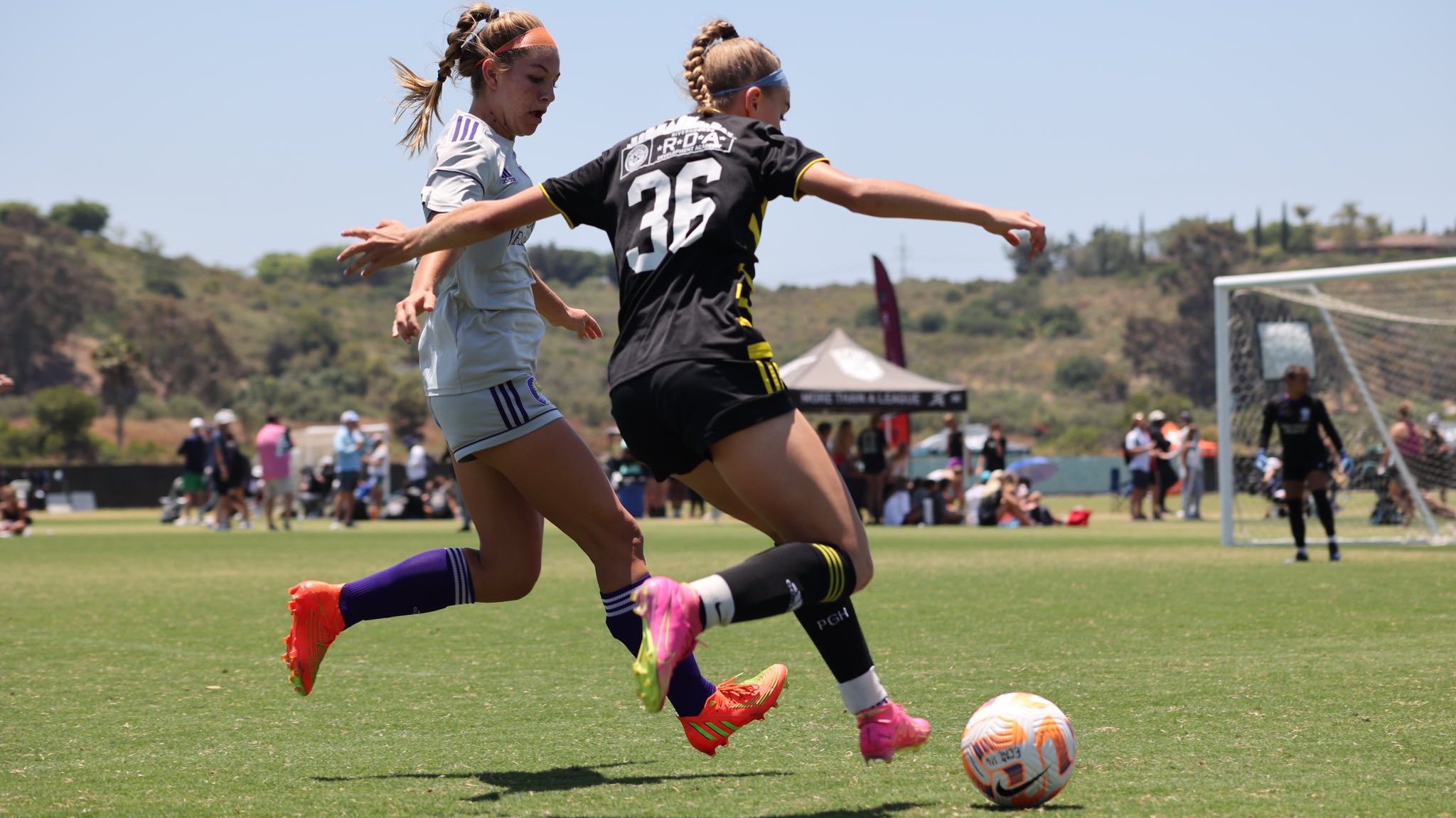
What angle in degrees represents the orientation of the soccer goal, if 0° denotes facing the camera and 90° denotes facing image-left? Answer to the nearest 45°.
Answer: approximately 45°

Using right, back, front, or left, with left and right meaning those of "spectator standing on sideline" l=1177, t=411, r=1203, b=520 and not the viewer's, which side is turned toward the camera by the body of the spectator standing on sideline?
left

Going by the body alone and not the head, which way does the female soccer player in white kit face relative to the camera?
to the viewer's right

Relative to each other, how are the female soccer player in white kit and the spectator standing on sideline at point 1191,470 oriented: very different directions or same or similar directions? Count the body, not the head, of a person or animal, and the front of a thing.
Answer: very different directions

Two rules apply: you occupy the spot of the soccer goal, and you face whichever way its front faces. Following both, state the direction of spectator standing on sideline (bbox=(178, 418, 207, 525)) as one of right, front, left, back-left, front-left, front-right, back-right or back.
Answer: front-right

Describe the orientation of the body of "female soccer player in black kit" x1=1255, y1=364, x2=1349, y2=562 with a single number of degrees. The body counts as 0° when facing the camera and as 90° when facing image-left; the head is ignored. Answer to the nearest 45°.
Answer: approximately 0°

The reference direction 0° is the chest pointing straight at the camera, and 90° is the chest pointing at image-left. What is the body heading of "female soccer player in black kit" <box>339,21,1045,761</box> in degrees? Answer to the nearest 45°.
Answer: approximately 225°

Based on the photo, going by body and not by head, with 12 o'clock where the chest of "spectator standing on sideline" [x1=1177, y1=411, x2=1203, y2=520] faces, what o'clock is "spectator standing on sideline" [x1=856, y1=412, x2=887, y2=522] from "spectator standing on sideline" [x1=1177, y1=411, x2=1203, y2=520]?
"spectator standing on sideline" [x1=856, y1=412, x2=887, y2=522] is roughly at 11 o'clock from "spectator standing on sideline" [x1=1177, y1=411, x2=1203, y2=520].

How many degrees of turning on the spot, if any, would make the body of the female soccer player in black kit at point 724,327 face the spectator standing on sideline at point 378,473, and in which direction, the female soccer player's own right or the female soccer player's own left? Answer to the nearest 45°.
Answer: approximately 45° to the female soccer player's own left

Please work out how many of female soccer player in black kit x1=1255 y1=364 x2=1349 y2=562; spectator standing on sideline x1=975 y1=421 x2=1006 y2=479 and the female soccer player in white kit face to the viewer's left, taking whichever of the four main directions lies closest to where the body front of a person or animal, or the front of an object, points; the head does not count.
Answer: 0

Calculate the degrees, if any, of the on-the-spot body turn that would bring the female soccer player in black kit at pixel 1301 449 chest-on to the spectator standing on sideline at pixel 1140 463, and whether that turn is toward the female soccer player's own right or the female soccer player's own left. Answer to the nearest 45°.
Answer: approximately 180°

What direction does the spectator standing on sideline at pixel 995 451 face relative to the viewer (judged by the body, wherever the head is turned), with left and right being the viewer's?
facing the viewer

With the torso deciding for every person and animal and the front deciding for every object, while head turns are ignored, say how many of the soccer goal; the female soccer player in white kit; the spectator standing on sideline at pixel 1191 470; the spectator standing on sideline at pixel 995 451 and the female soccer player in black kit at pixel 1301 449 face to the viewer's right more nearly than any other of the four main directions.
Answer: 1

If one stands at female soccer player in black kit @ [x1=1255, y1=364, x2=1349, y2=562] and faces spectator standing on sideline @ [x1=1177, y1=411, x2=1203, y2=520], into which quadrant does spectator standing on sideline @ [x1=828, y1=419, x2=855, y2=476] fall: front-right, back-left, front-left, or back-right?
front-left
